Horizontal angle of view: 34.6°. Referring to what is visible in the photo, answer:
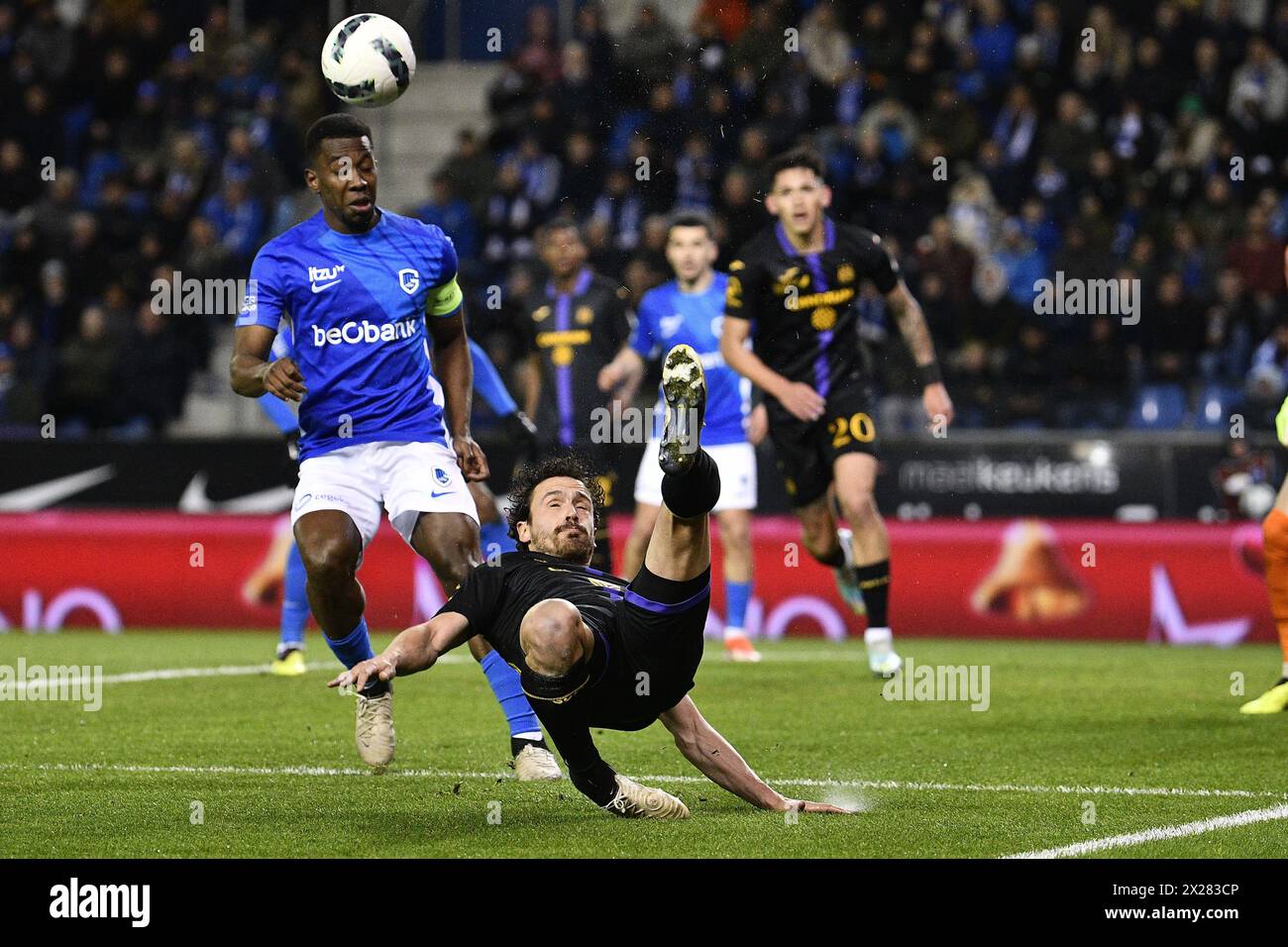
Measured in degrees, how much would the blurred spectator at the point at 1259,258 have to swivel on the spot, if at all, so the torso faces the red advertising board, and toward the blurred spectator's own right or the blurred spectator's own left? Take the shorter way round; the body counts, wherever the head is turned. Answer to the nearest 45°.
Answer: approximately 45° to the blurred spectator's own right

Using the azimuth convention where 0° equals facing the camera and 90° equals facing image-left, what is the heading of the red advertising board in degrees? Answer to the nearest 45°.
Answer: approximately 0°

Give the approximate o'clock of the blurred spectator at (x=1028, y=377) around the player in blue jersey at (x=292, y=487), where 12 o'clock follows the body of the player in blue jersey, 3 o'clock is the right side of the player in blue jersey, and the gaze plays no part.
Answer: The blurred spectator is roughly at 8 o'clock from the player in blue jersey.

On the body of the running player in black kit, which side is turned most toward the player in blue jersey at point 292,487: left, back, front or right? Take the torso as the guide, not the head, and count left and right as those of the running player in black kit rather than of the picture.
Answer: right

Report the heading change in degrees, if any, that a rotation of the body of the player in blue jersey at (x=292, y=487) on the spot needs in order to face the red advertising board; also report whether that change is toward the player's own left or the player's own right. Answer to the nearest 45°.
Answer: approximately 135° to the player's own left

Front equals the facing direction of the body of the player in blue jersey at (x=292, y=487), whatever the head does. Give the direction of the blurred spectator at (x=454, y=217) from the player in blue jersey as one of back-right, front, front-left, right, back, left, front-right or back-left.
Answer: back
